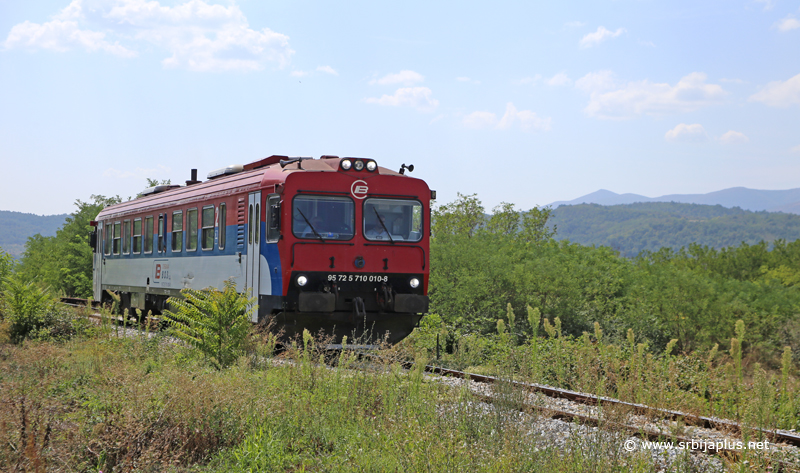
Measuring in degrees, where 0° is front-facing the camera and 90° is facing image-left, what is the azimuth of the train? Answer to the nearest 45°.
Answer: approximately 315°

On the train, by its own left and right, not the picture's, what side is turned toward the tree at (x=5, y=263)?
back

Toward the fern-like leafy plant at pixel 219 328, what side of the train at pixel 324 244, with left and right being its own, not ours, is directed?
right

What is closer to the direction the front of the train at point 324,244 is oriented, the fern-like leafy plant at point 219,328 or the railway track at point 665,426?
the railway track

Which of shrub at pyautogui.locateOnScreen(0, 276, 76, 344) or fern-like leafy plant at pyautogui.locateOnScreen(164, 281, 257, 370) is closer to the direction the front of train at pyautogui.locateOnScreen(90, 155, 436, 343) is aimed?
the fern-like leafy plant

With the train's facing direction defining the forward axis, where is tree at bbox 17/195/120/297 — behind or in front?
behind

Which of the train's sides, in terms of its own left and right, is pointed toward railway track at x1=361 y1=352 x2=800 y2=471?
front

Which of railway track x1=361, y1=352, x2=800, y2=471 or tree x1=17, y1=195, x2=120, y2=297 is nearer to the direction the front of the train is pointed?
the railway track

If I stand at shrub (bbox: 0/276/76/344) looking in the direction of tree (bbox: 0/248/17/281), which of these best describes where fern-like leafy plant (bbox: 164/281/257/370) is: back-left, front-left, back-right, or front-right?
back-right

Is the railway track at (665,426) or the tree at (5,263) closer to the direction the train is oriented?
the railway track
